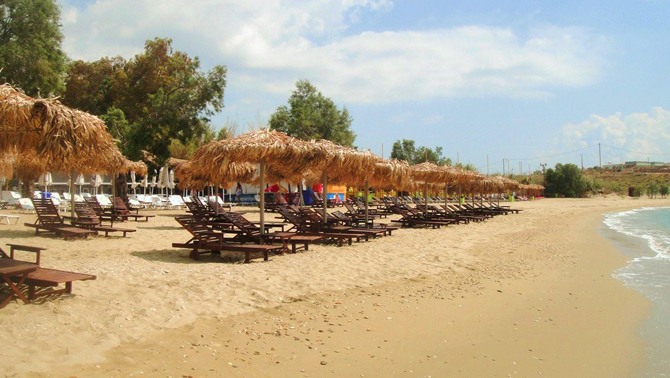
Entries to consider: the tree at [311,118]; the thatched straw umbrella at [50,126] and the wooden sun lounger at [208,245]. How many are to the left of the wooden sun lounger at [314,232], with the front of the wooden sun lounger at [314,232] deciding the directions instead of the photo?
1

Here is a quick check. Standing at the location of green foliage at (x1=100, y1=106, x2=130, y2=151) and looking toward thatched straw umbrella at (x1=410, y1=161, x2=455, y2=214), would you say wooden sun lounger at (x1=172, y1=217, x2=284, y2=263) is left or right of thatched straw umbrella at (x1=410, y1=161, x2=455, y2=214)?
right

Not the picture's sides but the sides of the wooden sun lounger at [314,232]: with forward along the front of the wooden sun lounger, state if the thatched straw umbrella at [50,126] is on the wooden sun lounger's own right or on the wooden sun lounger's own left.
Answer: on the wooden sun lounger's own right

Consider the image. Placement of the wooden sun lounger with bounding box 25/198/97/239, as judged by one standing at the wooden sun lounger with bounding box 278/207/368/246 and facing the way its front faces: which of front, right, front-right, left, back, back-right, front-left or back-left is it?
back

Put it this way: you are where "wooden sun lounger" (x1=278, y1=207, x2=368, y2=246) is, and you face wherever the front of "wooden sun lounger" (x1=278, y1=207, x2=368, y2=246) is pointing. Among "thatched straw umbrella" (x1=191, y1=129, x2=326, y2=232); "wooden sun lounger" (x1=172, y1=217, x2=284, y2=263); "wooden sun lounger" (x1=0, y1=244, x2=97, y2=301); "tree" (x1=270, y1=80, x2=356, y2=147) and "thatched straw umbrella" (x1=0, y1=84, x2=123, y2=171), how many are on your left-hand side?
1

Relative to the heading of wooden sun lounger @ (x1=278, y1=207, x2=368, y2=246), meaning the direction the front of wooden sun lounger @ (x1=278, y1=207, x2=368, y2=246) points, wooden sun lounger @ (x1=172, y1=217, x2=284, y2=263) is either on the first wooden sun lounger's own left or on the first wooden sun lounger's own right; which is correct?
on the first wooden sun lounger's own right

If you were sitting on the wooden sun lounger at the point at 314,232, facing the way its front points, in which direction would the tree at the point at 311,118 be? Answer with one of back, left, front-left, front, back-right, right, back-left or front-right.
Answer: left

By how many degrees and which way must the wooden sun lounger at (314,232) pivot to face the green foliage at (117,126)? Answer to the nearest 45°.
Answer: approximately 135° to its left

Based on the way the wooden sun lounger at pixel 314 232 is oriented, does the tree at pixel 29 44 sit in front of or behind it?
behind

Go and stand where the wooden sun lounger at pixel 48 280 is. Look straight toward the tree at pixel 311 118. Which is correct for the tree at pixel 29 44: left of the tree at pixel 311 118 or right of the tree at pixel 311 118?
left

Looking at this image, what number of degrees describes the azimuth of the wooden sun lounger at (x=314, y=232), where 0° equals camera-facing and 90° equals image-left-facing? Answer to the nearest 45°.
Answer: approximately 270°

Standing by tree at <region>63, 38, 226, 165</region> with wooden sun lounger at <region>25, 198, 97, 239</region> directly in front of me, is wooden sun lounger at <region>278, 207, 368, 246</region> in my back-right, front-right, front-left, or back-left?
front-left

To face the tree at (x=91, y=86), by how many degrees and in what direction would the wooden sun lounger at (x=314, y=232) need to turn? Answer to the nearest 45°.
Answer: approximately 135° to its left
